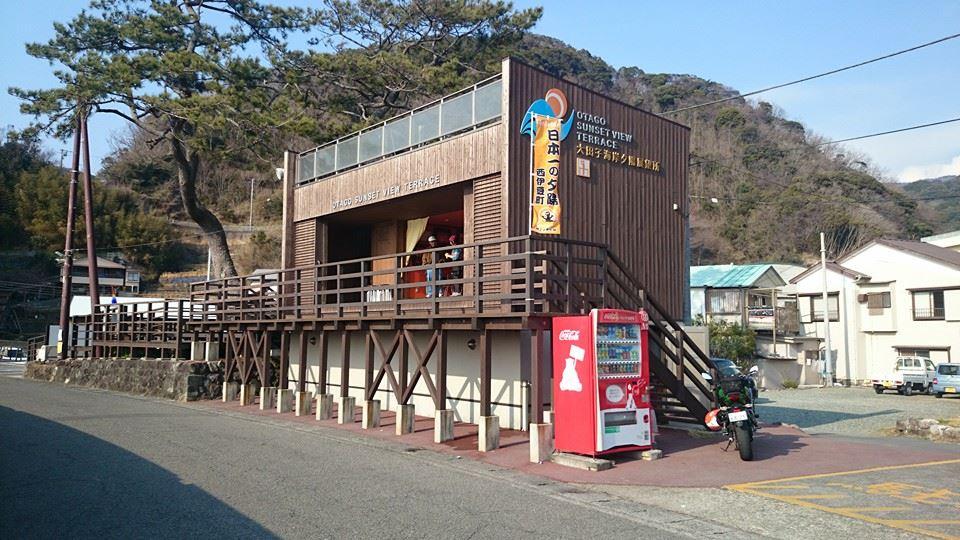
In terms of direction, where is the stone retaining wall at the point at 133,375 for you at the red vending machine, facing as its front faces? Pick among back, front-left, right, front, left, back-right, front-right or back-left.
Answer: back

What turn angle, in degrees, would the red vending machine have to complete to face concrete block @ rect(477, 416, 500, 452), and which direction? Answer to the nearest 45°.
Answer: approximately 180°

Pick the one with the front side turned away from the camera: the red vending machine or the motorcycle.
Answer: the motorcycle

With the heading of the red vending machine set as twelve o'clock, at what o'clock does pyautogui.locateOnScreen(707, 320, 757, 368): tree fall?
The tree is roughly at 8 o'clock from the red vending machine.

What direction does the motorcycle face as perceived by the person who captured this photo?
facing away from the viewer

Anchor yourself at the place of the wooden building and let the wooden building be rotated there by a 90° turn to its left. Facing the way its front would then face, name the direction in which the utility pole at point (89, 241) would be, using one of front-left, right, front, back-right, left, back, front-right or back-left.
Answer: back

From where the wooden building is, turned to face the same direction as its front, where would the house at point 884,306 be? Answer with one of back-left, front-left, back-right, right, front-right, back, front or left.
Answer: back

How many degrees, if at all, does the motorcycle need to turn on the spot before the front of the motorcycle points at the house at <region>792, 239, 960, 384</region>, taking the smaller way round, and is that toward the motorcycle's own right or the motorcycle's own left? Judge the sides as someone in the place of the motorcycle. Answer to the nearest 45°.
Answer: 0° — it already faces it

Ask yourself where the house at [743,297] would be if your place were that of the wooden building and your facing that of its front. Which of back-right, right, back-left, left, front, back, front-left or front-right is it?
back

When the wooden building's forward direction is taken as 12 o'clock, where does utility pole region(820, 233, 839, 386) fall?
The utility pole is roughly at 6 o'clock from the wooden building.

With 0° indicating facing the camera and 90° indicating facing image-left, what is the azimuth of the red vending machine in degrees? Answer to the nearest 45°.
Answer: approximately 315°

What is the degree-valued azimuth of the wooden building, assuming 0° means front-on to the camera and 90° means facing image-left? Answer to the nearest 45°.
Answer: approximately 45°

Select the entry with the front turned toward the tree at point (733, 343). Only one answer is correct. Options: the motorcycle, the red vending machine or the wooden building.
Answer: the motorcycle

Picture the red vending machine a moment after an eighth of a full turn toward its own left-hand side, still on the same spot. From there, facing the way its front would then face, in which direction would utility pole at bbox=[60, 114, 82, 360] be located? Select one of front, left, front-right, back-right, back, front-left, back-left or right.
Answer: back-left
